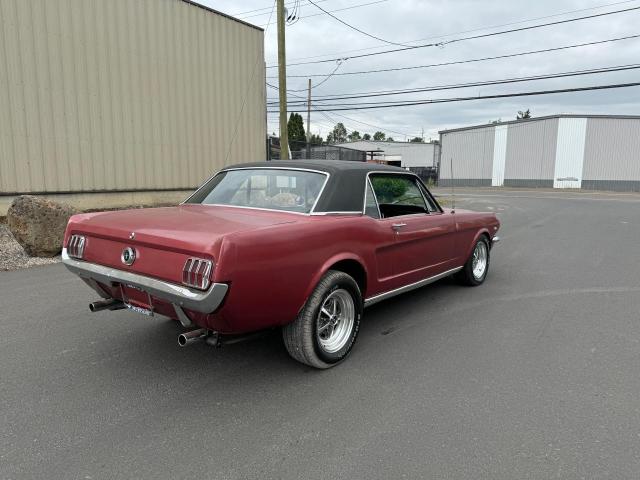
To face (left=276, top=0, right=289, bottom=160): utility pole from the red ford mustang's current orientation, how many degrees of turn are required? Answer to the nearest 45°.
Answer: approximately 45° to its left

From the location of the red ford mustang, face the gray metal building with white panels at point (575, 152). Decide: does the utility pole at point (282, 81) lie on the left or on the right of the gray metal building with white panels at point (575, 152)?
left

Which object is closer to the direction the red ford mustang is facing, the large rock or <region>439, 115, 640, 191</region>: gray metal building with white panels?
the gray metal building with white panels

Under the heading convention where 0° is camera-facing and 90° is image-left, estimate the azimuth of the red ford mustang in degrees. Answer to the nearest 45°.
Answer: approximately 225°

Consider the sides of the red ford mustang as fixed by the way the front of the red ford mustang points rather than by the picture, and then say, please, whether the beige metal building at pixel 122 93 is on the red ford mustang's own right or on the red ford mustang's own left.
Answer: on the red ford mustang's own left

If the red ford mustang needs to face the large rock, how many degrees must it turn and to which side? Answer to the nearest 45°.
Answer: approximately 90° to its left

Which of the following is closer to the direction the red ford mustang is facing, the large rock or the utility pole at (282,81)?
the utility pole

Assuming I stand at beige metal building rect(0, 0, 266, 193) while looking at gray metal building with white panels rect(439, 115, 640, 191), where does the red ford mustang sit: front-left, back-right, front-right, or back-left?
back-right

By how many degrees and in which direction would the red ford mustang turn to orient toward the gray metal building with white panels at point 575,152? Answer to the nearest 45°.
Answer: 0° — it already faces it
